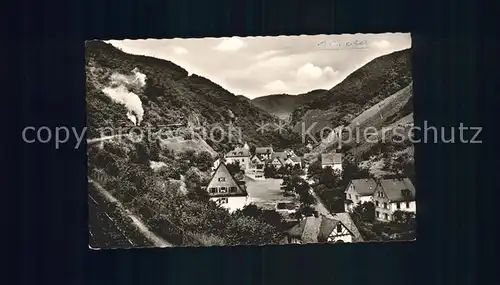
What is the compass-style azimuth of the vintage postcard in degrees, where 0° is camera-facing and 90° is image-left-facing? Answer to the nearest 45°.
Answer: approximately 0°
